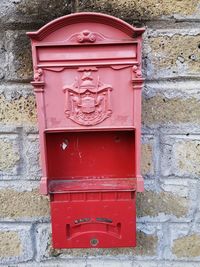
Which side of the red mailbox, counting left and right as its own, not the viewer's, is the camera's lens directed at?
front
